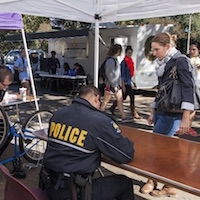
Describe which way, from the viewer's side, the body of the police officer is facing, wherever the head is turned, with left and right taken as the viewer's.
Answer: facing away from the viewer and to the right of the viewer

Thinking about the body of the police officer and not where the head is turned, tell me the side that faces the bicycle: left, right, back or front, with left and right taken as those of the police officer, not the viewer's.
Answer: left

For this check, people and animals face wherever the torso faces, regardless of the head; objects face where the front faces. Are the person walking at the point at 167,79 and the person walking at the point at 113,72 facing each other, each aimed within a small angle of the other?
no

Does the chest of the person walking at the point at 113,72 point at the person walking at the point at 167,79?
no

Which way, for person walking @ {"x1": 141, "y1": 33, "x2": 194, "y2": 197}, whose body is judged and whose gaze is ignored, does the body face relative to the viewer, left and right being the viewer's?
facing the viewer and to the left of the viewer

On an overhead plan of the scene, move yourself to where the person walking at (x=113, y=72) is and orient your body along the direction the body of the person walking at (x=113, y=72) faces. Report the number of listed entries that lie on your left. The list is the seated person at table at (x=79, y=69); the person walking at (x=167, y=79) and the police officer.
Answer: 1

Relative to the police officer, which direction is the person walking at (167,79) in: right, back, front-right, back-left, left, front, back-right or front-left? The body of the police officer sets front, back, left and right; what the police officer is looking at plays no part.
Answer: front

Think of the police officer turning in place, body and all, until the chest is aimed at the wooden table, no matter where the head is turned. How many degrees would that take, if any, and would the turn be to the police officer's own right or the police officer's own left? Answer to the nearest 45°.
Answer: approximately 45° to the police officer's own right

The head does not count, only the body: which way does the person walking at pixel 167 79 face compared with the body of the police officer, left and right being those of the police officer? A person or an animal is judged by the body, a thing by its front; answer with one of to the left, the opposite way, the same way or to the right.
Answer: the opposite way

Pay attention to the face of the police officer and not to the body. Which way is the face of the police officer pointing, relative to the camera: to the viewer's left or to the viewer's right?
to the viewer's right

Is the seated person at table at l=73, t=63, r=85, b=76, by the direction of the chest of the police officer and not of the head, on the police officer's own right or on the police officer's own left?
on the police officer's own left

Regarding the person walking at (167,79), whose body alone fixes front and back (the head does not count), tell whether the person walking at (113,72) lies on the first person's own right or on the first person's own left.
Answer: on the first person's own right

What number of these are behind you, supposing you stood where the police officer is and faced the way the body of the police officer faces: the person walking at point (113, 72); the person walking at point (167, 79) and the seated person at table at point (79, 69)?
0
